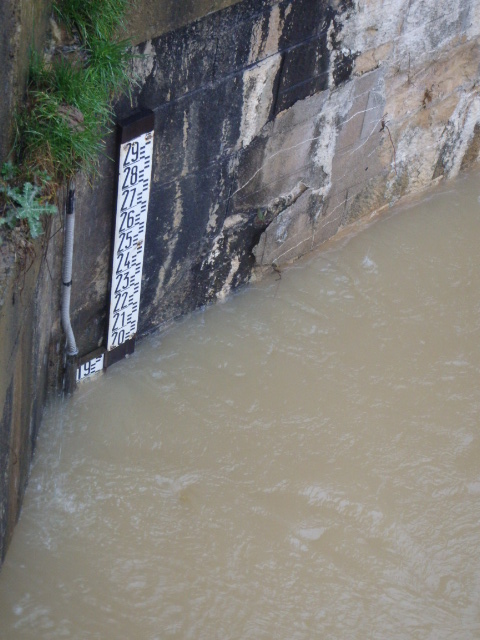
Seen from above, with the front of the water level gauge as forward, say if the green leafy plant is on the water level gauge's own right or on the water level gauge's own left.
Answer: on the water level gauge's own right

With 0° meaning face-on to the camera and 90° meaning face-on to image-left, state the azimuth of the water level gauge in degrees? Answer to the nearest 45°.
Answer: approximately 315°
